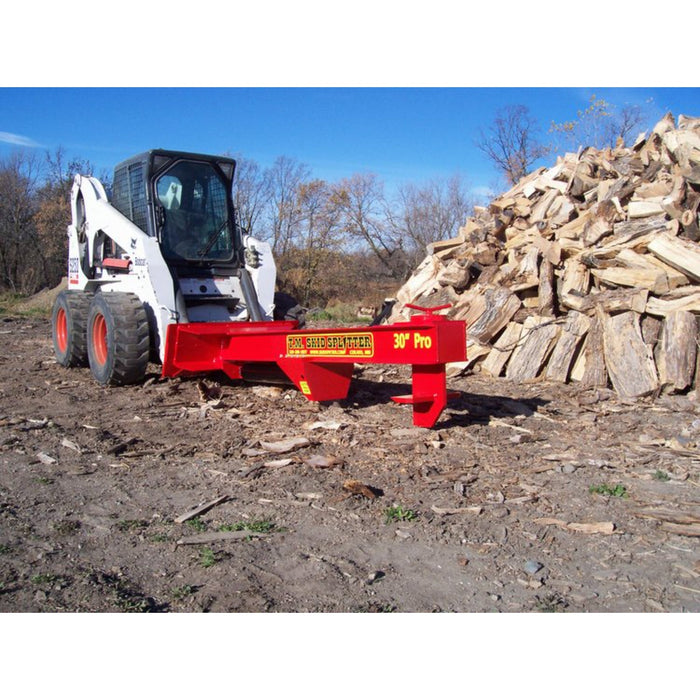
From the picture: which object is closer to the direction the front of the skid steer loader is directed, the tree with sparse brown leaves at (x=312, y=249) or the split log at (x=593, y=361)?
the split log

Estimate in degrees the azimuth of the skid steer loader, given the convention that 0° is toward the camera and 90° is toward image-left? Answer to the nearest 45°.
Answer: approximately 315°

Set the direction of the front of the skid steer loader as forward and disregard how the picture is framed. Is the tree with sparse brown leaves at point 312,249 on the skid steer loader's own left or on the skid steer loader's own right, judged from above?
on the skid steer loader's own left

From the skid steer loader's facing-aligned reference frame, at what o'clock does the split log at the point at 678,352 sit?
The split log is roughly at 11 o'clock from the skid steer loader.

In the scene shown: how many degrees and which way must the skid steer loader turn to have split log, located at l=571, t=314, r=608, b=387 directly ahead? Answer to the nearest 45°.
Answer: approximately 45° to its left

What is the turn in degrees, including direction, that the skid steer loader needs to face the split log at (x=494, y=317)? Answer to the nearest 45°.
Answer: approximately 45° to its left

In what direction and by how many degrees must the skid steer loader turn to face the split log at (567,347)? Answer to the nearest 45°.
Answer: approximately 45° to its left

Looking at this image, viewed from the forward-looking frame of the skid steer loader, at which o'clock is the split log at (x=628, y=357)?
The split log is roughly at 11 o'clock from the skid steer loader.
